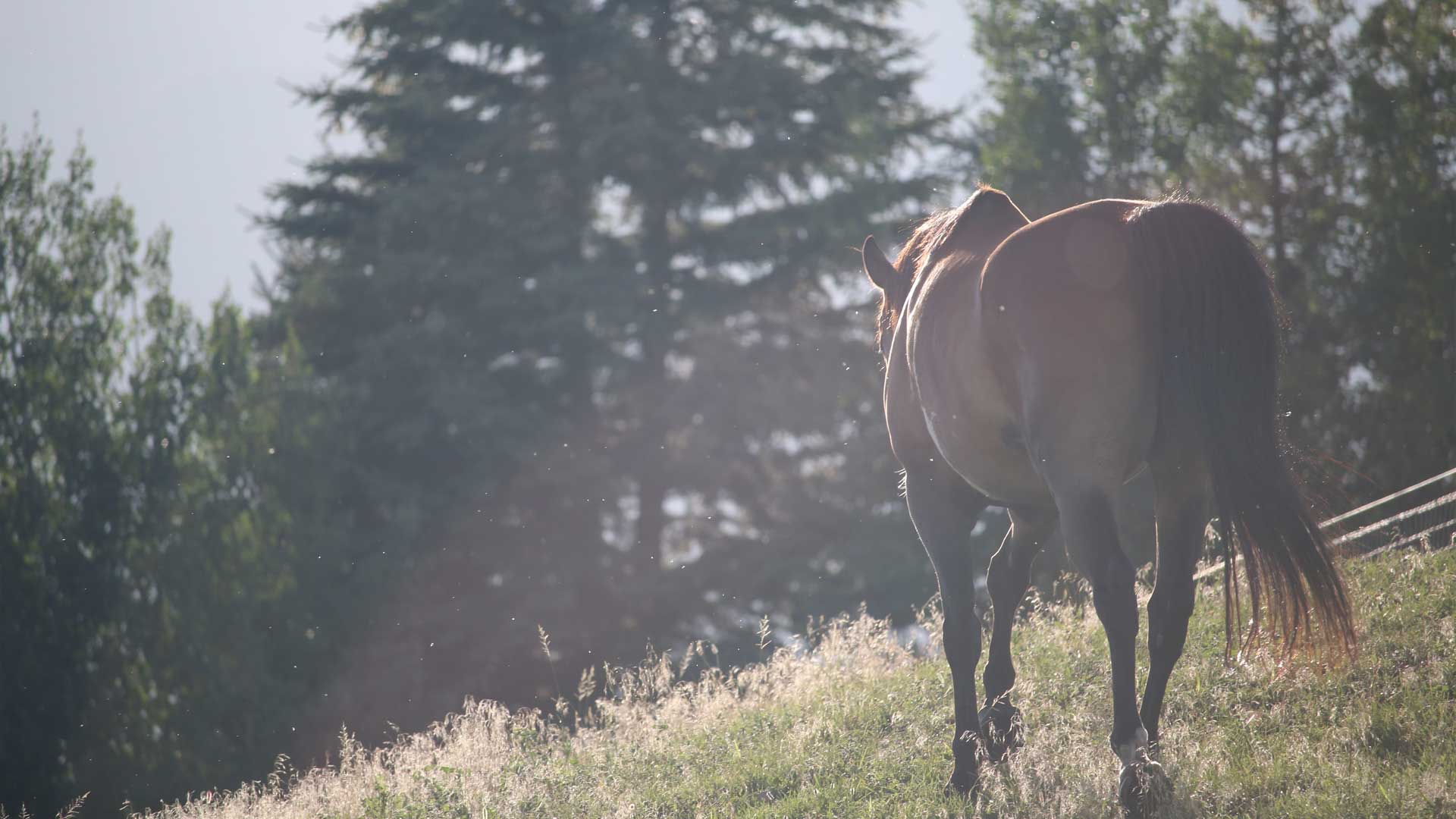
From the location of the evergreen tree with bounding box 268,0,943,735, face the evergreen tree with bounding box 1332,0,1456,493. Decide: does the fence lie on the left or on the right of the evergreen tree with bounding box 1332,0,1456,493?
right

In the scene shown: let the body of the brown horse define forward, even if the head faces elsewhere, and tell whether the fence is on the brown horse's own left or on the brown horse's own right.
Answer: on the brown horse's own right

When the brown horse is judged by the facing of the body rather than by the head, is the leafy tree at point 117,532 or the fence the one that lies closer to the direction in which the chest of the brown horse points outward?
the leafy tree

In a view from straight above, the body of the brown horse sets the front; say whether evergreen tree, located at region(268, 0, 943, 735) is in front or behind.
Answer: in front

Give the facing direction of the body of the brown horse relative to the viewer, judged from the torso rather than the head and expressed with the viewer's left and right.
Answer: facing away from the viewer and to the left of the viewer

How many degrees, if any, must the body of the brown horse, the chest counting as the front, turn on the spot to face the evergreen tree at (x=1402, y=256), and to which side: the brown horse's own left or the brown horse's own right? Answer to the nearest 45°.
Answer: approximately 45° to the brown horse's own right

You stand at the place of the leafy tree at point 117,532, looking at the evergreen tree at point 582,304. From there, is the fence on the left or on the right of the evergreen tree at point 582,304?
right
